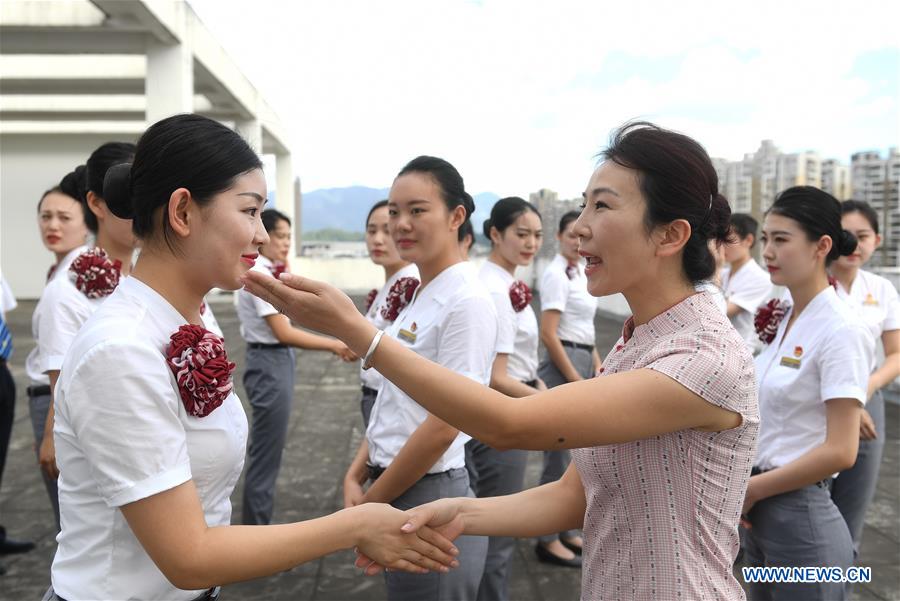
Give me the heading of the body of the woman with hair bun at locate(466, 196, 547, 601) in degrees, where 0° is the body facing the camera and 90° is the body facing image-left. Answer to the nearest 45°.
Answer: approximately 315°

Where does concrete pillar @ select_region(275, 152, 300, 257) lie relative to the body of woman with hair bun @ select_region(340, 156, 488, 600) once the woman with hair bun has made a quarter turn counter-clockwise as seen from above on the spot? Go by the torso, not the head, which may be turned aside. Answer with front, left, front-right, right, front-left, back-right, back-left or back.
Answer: back-left

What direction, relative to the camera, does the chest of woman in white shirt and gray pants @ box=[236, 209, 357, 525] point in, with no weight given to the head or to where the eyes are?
to the viewer's right

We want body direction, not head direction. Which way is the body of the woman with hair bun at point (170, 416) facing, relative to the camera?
to the viewer's right

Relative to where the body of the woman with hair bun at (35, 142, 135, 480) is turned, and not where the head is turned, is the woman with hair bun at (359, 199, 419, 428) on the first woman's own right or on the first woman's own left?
on the first woman's own left

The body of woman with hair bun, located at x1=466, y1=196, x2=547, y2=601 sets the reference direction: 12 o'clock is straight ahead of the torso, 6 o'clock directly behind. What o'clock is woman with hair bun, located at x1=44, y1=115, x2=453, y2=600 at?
woman with hair bun, located at x1=44, y1=115, x2=453, y2=600 is roughly at 2 o'clock from woman with hair bun, located at x1=466, y1=196, x2=547, y2=601.

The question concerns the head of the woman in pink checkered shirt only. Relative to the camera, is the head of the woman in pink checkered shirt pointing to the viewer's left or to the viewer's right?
to the viewer's left

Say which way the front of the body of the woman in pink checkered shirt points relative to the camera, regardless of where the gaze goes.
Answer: to the viewer's left

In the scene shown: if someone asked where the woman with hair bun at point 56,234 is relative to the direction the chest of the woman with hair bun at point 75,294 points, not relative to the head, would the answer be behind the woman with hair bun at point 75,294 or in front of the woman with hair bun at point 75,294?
behind

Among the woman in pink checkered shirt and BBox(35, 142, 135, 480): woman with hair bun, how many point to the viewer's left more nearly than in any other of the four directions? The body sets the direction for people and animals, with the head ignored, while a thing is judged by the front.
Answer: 1

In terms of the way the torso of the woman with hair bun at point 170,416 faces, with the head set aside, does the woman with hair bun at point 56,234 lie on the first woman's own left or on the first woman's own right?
on the first woman's own left

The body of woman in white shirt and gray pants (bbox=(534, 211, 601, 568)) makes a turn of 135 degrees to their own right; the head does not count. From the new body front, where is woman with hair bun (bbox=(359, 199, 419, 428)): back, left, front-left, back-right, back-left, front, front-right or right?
front-left

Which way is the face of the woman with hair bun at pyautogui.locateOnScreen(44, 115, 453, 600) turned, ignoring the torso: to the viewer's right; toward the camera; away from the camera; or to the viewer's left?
to the viewer's right
